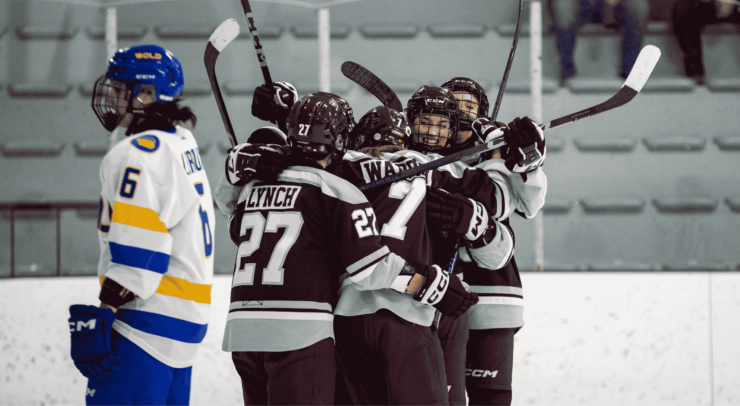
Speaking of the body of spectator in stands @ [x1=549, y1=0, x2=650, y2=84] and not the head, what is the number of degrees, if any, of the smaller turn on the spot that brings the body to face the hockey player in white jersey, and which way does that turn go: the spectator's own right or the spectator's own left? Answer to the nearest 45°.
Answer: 0° — they already face them

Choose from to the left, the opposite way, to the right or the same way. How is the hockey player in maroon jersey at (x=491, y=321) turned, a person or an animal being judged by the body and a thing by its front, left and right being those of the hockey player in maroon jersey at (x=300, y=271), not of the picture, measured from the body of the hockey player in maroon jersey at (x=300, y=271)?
the opposite way

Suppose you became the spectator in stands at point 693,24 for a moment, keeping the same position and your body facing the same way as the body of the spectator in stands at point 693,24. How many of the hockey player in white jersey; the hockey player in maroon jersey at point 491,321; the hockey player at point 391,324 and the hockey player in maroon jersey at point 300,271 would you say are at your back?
0

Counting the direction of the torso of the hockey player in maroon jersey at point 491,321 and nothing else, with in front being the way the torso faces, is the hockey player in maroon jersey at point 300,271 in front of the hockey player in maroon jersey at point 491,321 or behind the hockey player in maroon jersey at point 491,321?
in front

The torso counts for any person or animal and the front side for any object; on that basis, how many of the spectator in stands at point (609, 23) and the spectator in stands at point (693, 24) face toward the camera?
2

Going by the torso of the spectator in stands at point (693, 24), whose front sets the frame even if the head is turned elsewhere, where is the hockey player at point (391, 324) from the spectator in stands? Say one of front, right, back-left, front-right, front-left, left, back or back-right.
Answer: front

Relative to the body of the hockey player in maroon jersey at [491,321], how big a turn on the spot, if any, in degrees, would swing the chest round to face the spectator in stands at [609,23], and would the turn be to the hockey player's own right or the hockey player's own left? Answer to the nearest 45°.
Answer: approximately 135° to the hockey player's own right

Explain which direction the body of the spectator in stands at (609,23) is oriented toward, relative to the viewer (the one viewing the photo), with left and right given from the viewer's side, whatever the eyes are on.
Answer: facing the viewer

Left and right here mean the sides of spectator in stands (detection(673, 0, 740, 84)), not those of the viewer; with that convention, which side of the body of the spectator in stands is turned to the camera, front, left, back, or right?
front

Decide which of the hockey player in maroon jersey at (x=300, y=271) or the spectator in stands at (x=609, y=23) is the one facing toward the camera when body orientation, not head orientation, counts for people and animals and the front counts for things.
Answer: the spectator in stands

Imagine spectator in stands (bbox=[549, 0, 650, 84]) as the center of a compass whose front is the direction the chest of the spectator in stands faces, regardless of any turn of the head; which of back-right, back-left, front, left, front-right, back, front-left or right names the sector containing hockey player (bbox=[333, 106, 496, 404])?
front
